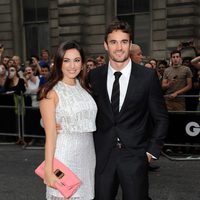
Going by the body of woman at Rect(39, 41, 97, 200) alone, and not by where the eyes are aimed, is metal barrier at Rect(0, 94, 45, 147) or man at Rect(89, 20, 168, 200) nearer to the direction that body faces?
the man

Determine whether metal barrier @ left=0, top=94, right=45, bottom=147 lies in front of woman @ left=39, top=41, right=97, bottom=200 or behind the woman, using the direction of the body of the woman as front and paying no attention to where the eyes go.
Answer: behind

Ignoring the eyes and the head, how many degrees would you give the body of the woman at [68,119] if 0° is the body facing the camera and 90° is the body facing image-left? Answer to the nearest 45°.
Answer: approximately 315°

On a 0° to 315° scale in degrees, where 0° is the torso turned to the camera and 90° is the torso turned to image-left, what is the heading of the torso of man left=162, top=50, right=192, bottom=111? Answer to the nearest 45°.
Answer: approximately 0°

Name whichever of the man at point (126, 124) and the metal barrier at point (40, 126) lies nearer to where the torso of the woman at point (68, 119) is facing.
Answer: the man

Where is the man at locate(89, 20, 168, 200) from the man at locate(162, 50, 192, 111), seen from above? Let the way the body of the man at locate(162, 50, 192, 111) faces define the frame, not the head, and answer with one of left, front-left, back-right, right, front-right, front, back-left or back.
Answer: front

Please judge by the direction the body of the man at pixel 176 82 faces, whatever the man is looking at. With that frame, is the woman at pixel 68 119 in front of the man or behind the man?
in front

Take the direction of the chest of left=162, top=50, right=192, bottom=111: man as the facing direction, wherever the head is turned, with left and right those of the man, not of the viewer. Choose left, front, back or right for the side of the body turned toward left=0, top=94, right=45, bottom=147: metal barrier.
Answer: right

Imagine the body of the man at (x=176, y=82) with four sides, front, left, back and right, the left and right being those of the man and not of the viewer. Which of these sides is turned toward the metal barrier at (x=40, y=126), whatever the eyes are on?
right

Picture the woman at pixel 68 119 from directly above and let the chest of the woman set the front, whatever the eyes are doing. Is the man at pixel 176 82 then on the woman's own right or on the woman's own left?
on the woman's own left

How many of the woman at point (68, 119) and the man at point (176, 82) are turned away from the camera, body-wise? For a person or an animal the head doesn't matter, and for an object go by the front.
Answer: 0
